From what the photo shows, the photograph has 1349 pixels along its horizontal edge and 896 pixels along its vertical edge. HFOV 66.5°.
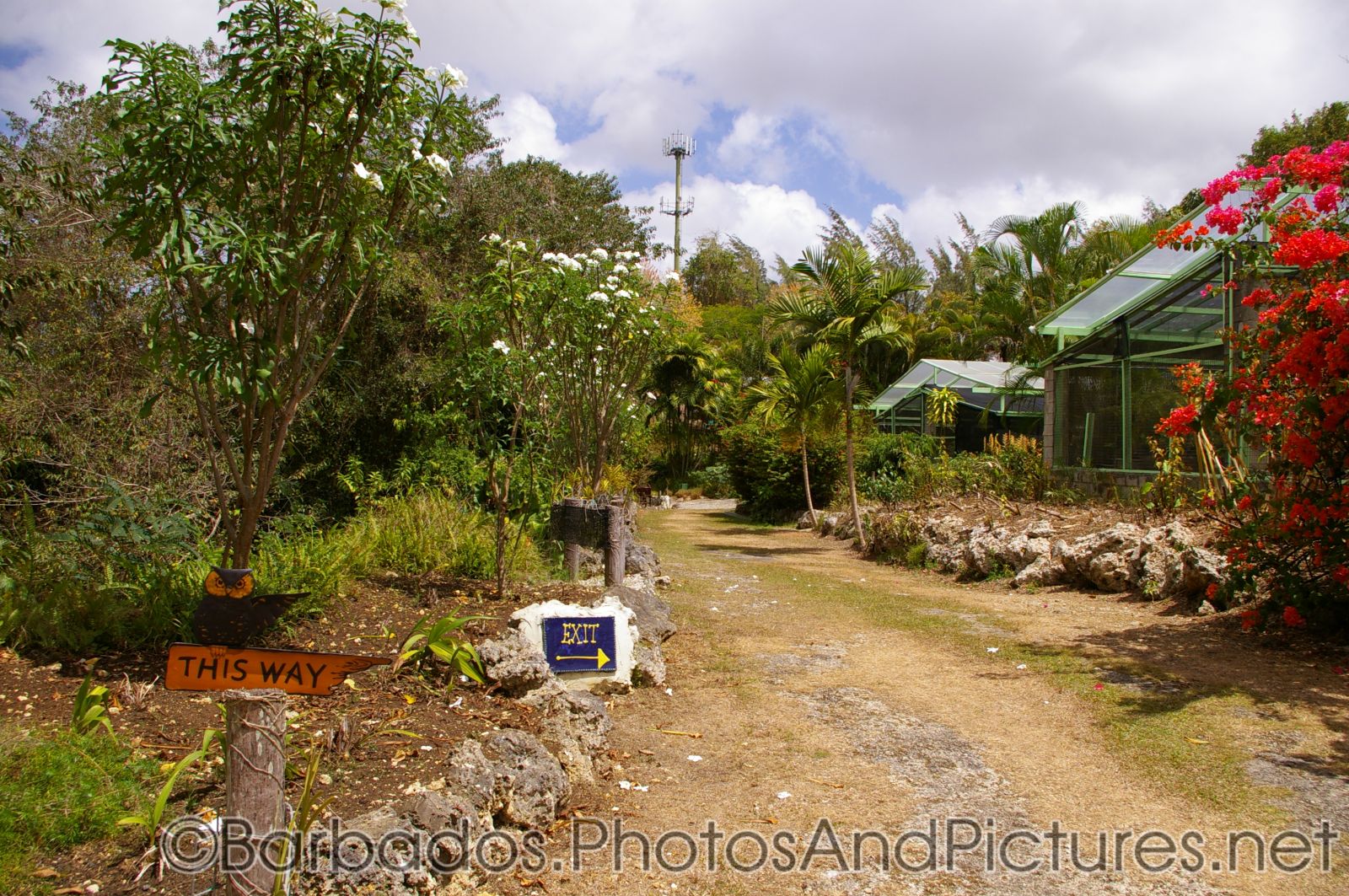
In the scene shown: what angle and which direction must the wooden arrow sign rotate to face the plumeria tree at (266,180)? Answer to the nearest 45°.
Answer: approximately 180°

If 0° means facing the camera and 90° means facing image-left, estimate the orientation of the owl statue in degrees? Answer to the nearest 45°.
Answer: approximately 0°

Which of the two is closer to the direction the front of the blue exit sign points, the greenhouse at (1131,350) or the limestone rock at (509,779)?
the limestone rock

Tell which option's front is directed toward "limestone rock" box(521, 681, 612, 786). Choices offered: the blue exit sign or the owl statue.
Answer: the blue exit sign

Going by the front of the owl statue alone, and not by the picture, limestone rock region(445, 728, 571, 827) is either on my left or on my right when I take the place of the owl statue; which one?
on my left

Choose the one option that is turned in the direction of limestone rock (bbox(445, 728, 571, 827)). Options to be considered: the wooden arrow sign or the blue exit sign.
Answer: the blue exit sign

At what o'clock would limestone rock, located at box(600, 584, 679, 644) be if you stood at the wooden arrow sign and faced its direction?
The limestone rock is roughly at 7 o'clock from the wooden arrow sign.

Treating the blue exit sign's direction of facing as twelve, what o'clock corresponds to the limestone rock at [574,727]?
The limestone rock is roughly at 12 o'clock from the blue exit sign.

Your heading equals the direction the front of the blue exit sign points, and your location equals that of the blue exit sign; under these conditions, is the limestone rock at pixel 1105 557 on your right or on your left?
on your left

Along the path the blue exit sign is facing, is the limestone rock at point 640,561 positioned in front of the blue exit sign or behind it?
behind

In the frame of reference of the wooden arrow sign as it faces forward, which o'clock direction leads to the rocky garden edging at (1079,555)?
The rocky garden edging is roughly at 8 o'clock from the wooden arrow sign.

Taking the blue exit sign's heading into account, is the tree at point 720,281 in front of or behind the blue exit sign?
behind

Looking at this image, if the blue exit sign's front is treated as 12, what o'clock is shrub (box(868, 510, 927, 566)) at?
The shrub is roughly at 7 o'clock from the blue exit sign.

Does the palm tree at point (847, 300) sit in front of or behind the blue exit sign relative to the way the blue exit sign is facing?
behind
